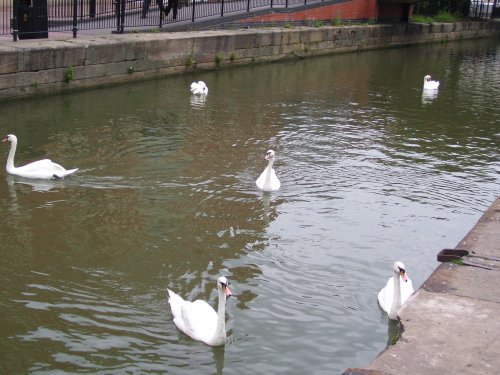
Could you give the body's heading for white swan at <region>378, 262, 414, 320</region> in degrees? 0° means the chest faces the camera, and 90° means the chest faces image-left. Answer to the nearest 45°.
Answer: approximately 0°

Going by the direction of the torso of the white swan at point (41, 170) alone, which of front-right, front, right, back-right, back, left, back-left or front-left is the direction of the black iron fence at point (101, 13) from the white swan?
right

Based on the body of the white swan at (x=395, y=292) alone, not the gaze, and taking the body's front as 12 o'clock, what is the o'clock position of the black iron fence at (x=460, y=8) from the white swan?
The black iron fence is roughly at 6 o'clock from the white swan.

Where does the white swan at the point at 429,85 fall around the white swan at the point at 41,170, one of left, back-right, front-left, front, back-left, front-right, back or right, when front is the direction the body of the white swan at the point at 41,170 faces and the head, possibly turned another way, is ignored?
back-right

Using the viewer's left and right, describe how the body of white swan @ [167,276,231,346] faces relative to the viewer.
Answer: facing the viewer and to the right of the viewer

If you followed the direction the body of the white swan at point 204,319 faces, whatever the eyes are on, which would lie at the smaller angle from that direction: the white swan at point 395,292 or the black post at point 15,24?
the white swan

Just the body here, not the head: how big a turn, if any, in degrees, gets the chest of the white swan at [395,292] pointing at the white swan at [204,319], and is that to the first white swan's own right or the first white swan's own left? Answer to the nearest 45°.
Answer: approximately 45° to the first white swan's own right

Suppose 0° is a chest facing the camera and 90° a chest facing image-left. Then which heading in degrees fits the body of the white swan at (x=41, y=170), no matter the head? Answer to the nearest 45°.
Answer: approximately 90°

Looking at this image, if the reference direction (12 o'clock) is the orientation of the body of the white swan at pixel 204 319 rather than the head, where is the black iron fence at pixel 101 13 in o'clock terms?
The black iron fence is roughly at 7 o'clock from the white swan.

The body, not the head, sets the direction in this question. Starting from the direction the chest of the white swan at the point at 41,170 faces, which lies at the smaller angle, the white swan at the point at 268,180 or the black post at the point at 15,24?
the black post

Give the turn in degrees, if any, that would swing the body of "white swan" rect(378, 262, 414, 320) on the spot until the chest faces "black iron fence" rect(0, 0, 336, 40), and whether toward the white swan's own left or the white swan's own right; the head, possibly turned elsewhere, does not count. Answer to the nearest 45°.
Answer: approximately 135° to the white swan's own right

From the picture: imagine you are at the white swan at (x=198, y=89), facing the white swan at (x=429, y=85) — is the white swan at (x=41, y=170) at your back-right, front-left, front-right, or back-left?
back-right

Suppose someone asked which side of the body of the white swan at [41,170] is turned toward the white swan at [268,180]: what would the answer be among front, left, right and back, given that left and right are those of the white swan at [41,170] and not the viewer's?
back
